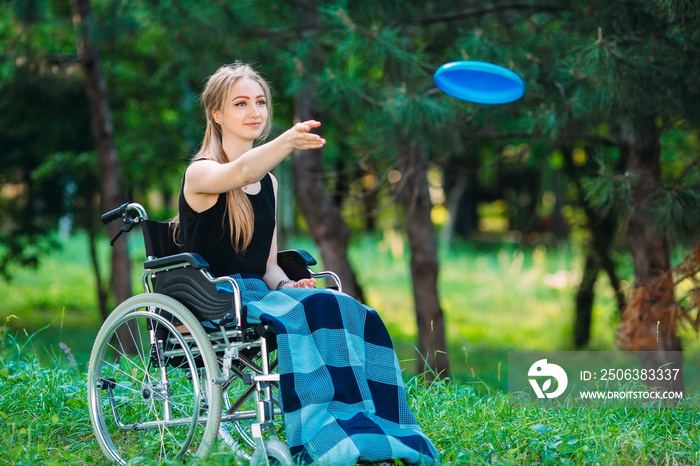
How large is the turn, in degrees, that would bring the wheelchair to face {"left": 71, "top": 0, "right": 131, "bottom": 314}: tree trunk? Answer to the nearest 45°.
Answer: approximately 135° to its left

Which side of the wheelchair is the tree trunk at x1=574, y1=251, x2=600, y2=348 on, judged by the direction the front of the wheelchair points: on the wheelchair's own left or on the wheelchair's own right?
on the wheelchair's own left

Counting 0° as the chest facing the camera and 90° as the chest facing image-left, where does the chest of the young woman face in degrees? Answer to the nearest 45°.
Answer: approximately 315°

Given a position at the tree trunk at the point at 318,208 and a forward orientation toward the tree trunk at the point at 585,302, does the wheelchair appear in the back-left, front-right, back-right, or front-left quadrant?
back-right

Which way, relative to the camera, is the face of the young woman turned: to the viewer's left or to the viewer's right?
to the viewer's right

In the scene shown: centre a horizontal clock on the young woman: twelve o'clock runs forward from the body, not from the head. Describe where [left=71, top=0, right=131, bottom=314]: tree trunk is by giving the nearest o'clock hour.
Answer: The tree trunk is roughly at 7 o'clock from the young woman.

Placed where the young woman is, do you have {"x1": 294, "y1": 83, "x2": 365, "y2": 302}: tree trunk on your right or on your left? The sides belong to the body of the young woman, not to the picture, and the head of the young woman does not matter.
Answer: on your left

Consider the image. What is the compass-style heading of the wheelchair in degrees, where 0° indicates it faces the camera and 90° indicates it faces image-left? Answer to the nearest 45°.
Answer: approximately 315°

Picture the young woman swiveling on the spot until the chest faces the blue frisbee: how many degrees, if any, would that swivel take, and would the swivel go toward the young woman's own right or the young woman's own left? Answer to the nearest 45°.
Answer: approximately 90° to the young woman's own left

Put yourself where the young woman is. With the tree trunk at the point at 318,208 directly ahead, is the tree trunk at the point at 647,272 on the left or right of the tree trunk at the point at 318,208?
right

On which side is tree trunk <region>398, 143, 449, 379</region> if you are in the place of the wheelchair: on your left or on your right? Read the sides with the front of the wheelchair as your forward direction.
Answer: on your left

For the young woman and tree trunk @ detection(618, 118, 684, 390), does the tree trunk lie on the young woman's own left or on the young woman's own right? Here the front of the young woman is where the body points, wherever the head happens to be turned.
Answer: on the young woman's own left
